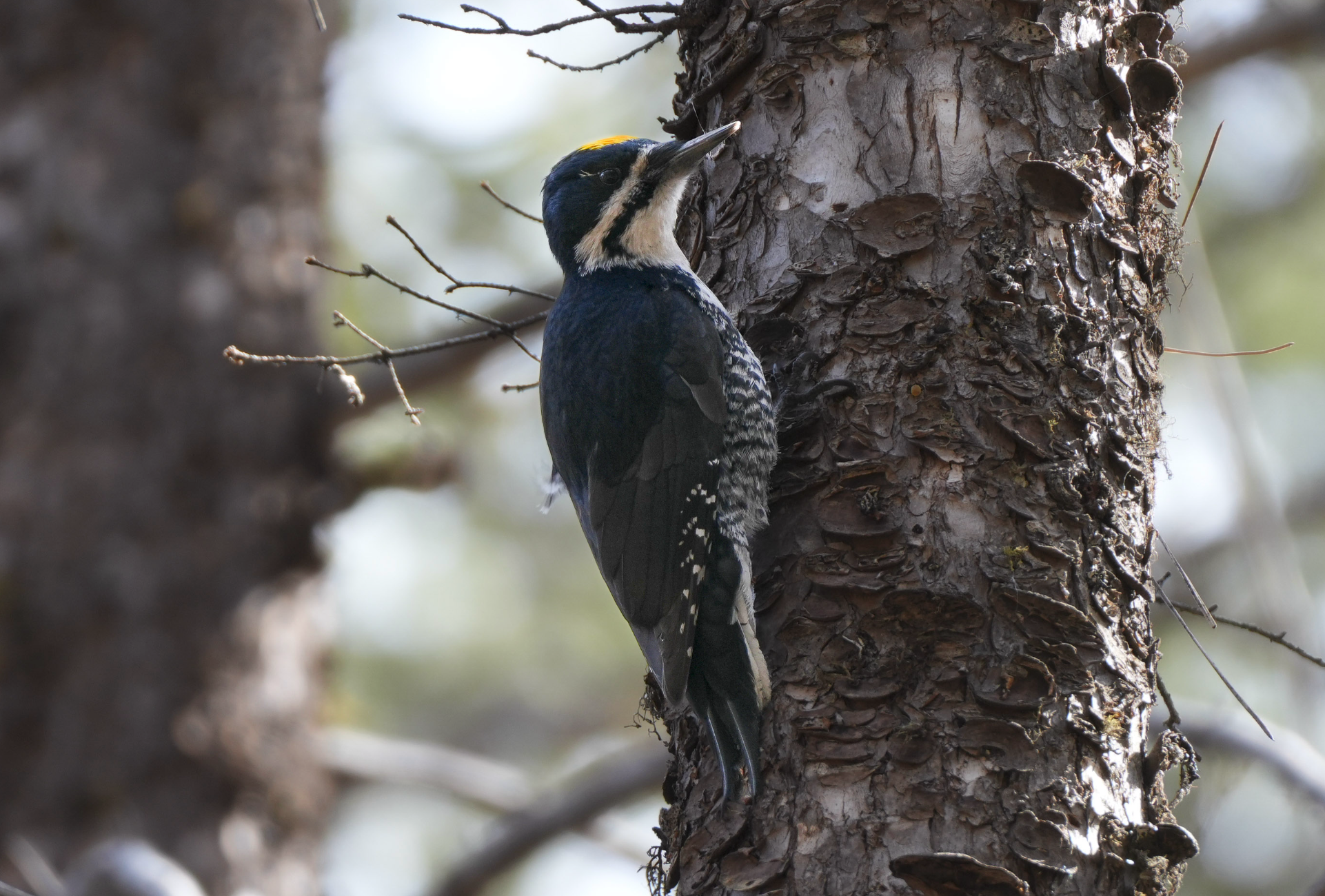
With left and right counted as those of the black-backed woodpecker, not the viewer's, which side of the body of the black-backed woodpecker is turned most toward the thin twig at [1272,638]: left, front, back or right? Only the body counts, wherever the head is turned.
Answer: front

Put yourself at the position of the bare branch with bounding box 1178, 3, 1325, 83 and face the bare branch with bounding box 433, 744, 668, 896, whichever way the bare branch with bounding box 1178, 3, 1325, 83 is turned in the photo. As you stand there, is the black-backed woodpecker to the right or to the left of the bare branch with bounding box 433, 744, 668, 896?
left

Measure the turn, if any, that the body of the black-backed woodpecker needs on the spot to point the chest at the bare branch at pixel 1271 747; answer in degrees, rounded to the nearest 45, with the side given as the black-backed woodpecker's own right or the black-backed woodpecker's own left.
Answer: approximately 45° to the black-backed woodpecker's own left

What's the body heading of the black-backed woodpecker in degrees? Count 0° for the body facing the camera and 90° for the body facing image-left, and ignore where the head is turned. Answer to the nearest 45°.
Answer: approximately 270°

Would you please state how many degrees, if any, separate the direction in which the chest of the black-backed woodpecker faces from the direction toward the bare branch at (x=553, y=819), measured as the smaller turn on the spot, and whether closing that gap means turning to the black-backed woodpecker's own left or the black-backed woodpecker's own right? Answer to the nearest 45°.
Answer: approximately 90° to the black-backed woodpecker's own left
